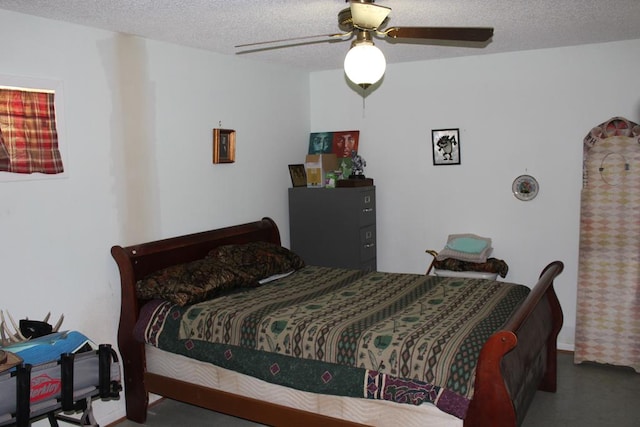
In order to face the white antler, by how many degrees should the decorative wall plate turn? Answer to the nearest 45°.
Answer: approximately 45° to its right

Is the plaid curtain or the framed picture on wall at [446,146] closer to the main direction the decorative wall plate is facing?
the plaid curtain

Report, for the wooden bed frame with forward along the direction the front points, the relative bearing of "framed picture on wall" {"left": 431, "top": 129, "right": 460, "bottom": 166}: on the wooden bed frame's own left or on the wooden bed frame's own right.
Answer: on the wooden bed frame's own left

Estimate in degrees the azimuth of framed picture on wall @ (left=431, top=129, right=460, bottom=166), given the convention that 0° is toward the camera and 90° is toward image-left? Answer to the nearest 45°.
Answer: approximately 0°

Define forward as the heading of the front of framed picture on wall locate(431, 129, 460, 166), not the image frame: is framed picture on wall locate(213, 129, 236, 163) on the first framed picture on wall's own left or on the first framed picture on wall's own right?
on the first framed picture on wall's own right

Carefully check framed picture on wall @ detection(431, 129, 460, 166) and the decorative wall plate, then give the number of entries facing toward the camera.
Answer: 2

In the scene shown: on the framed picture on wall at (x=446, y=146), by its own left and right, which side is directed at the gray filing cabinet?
right

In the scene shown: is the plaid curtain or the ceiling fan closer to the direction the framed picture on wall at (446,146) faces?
the ceiling fan

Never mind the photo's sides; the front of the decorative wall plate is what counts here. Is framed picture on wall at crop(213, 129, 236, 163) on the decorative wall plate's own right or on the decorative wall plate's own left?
on the decorative wall plate's own right
